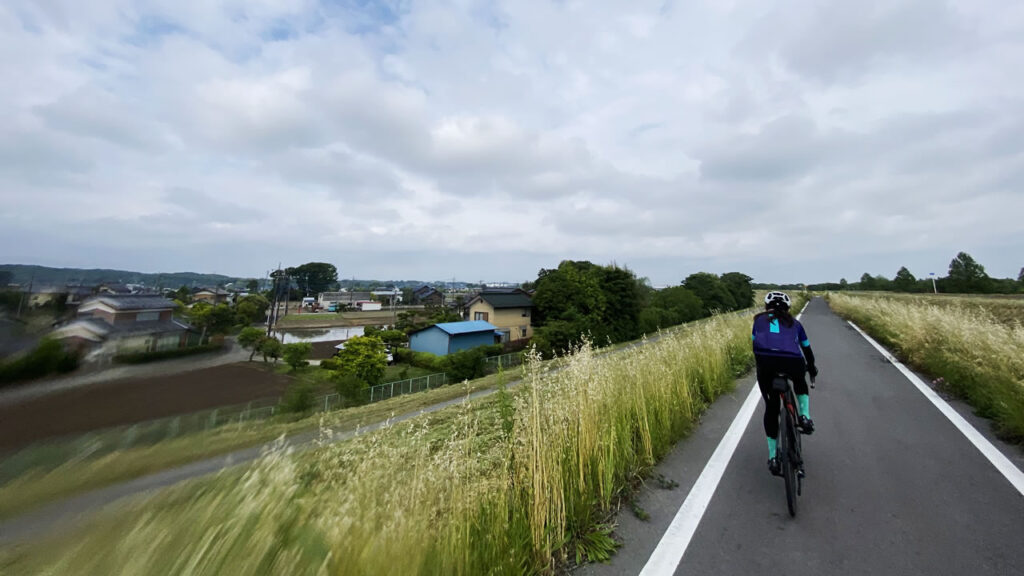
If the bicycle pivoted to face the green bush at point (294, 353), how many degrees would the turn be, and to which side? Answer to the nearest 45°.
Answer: approximately 90° to its left

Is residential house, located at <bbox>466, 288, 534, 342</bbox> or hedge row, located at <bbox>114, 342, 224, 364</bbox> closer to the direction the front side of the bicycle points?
the residential house

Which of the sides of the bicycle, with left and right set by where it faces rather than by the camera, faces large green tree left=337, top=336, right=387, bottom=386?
left

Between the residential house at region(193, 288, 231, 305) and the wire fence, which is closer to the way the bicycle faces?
the wire fence

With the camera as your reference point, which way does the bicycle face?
facing away from the viewer

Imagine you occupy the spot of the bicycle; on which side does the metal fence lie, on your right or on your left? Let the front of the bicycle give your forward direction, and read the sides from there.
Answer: on your left

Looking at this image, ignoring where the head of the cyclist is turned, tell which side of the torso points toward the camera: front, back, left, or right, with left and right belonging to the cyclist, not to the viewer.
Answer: back

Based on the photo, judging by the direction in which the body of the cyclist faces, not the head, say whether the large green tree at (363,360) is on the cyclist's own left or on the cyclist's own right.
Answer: on the cyclist's own left

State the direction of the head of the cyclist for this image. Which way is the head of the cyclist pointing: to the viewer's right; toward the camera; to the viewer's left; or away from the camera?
away from the camera

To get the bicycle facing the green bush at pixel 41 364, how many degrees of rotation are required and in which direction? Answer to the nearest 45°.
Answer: approximately 135° to its left
